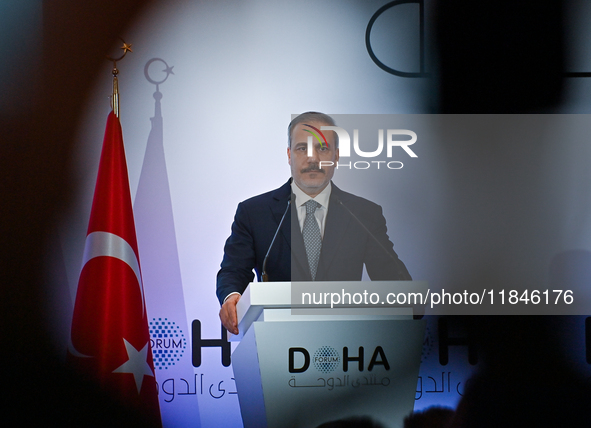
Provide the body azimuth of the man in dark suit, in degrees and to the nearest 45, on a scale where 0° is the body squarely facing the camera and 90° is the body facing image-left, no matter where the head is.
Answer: approximately 0°

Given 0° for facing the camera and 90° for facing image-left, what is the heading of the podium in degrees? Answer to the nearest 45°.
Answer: approximately 0°

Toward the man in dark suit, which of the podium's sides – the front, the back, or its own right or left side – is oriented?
back

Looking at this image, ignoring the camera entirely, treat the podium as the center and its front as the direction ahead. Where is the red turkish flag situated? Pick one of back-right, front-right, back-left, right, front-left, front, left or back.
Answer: back-right

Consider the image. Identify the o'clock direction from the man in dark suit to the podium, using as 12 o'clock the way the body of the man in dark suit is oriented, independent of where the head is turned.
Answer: The podium is roughly at 12 o'clock from the man in dark suit.

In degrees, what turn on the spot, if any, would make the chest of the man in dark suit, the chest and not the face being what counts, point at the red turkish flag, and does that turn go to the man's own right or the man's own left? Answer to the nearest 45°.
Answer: approximately 90° to the man's own right

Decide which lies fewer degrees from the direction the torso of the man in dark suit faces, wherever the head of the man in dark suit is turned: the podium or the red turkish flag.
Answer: the podium
